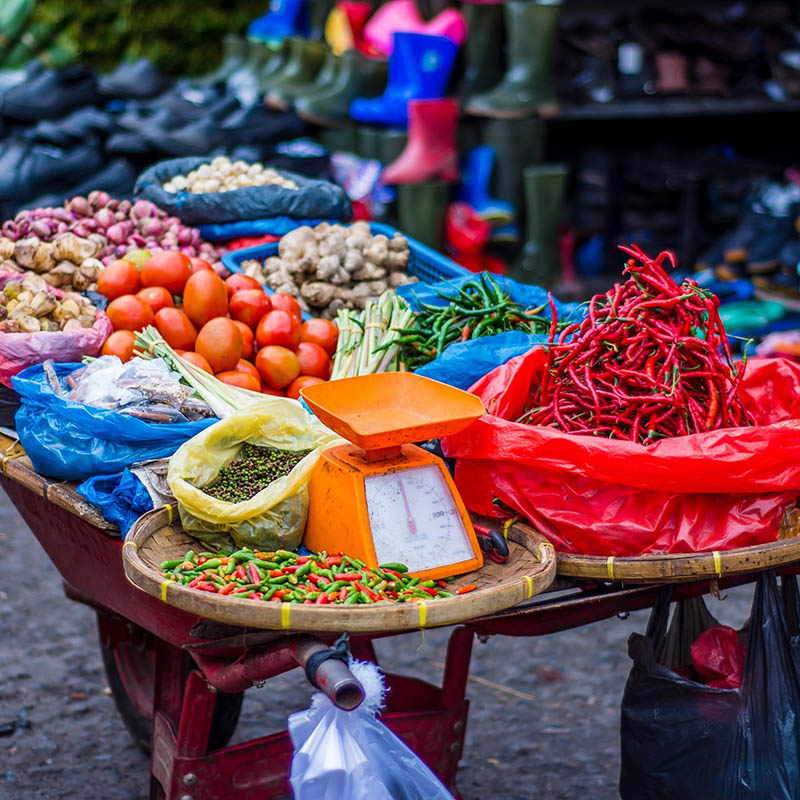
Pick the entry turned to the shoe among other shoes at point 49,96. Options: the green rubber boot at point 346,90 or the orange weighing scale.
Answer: the green rubber boot

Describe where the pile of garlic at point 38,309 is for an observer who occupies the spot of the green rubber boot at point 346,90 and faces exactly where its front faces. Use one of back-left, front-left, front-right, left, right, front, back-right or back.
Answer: left

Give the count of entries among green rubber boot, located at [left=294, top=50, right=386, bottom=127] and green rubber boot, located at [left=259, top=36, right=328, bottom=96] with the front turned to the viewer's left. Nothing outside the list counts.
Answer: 2

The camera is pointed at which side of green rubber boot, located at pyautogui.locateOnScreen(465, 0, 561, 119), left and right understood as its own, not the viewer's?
left

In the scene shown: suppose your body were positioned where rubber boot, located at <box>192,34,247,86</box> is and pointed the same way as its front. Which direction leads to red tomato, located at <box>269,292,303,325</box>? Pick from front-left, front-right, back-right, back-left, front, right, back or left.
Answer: left

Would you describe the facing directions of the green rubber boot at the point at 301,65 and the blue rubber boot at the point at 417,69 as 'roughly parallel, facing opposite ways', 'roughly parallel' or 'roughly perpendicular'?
roughly parallel

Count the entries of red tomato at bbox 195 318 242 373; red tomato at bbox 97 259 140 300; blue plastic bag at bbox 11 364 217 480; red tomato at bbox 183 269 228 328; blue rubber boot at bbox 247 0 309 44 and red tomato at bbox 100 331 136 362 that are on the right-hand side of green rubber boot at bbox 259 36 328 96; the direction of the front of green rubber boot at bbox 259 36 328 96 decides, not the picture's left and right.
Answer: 1

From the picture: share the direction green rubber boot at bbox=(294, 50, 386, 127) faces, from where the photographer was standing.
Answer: facing to the left of the viewer

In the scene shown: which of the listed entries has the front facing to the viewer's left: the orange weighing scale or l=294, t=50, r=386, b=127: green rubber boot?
the green rubber boot

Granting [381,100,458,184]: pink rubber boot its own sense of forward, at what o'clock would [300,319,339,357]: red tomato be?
The red tomato is roughly at 9 o'clock from the pink rubber boot.

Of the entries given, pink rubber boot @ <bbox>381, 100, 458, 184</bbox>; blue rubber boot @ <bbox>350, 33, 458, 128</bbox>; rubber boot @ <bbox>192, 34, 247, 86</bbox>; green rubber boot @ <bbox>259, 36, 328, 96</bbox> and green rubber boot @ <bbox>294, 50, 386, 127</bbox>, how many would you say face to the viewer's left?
5

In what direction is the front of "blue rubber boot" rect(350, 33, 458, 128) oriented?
to the viewer's left

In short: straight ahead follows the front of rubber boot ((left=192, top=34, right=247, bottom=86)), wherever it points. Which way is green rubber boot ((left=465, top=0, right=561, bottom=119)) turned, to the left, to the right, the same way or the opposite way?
the same way

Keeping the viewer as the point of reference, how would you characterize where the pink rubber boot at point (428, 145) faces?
facing to the left of the viewer

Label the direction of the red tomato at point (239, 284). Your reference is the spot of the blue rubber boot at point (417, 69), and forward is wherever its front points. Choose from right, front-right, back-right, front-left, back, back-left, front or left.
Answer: left

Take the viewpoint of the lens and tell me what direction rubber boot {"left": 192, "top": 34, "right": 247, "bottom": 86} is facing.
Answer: facing to the left of the viewer
